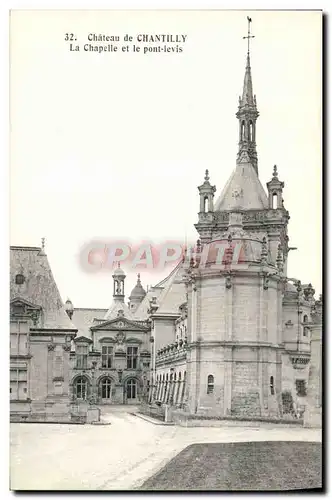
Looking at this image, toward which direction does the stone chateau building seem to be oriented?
toward the camera
